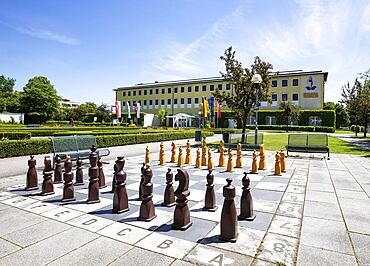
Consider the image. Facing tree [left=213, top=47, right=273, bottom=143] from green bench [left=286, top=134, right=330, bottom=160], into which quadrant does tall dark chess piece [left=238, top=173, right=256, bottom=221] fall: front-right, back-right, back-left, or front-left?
back-left

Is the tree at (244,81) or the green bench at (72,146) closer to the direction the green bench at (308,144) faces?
the green bench

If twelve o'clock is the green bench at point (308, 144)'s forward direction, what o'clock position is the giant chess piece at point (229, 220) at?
The giant chess piece is roughly at 12 o'clock from the green bench.

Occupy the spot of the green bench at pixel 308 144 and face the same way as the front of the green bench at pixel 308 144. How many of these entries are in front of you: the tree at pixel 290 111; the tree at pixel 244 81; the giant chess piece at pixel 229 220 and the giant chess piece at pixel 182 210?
2

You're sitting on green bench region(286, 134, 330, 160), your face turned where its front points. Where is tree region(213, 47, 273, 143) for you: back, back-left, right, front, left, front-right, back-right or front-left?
back-right

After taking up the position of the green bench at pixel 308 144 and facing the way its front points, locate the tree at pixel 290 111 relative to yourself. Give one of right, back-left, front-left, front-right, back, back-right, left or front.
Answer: back

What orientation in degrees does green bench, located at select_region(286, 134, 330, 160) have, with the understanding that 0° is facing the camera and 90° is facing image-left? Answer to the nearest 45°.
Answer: approximately 0°

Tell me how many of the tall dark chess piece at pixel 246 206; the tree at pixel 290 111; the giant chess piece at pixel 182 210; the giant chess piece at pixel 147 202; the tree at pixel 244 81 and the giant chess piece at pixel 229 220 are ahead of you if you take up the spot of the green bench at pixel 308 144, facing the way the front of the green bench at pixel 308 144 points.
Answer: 4

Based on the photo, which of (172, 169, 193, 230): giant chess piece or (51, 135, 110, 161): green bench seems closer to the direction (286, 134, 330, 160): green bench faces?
the giant chess piece

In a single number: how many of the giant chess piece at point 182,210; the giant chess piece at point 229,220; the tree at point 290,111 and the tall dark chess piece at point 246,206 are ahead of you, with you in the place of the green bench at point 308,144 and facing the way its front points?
3

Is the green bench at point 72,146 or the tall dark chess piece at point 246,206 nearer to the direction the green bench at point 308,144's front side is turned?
the tall dark chess piece
